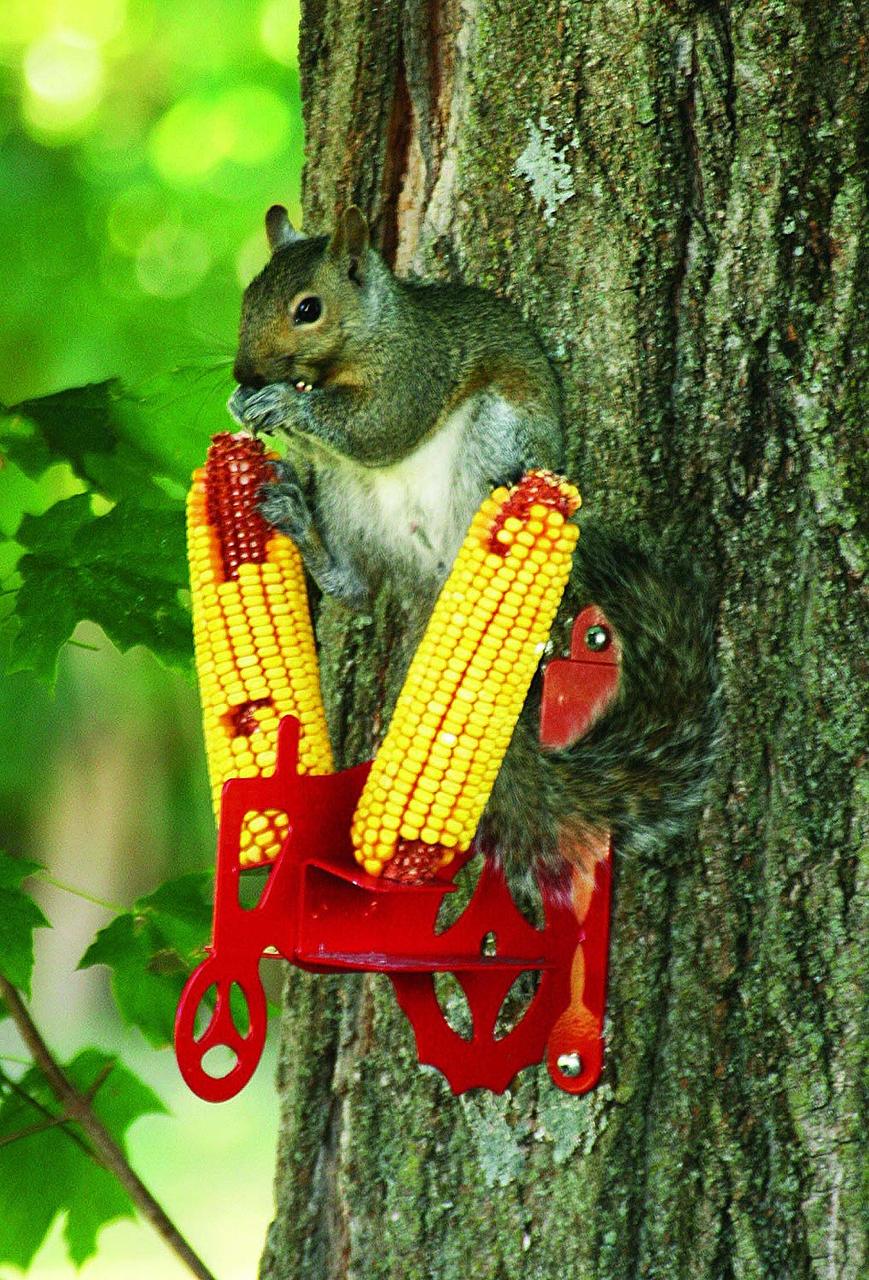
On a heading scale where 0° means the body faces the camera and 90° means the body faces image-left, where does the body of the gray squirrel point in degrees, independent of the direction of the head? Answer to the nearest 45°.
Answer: approximately 45°
